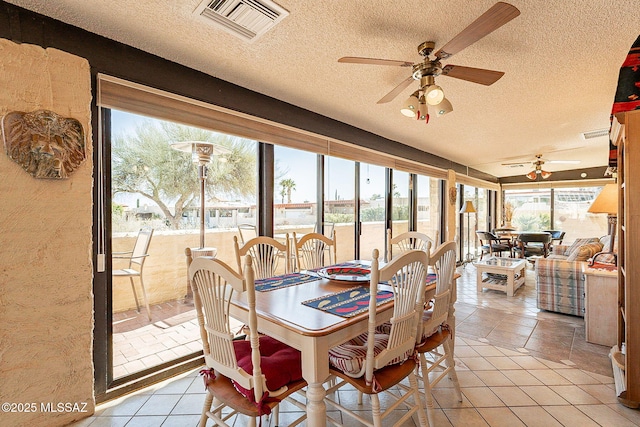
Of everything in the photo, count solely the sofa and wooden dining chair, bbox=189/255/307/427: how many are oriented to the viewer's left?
1

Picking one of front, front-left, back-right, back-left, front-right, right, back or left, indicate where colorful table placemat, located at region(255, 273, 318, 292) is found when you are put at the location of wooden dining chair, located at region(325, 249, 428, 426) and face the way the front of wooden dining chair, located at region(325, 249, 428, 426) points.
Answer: front

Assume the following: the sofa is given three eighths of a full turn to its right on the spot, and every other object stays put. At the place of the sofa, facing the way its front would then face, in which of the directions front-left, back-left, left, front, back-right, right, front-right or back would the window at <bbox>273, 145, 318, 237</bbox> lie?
back

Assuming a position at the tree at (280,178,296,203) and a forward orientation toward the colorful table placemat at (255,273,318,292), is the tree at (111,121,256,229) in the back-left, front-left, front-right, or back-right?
front-right

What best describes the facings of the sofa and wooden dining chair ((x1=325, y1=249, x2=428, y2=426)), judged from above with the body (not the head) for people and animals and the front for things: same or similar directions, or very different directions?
same or similar directions

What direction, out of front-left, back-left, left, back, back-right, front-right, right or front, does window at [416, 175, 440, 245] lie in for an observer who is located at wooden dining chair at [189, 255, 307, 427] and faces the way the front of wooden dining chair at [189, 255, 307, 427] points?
front

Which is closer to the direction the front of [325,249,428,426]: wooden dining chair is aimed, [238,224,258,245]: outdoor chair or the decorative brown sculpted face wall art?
the outdoor chair

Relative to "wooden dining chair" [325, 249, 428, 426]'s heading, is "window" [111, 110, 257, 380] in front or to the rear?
in front

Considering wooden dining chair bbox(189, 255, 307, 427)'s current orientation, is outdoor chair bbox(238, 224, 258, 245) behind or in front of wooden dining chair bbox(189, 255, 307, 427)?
in front

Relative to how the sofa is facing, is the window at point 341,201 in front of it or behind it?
in front

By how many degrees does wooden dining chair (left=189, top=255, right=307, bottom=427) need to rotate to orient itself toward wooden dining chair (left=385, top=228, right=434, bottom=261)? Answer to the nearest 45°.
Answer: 0° — it already faces it

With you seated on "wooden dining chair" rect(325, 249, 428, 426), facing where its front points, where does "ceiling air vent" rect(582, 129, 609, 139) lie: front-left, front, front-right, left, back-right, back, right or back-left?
right

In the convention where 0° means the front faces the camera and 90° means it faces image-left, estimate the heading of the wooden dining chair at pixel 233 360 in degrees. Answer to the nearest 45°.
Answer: approximately 225°

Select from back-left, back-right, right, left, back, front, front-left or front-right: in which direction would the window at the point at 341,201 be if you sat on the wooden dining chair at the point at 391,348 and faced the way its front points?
front-right

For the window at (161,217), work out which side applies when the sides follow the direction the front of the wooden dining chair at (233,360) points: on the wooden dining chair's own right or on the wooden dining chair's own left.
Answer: on the wooden dining chair's own left

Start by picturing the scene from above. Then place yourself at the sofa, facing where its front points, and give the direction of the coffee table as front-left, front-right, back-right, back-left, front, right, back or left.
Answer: front-right

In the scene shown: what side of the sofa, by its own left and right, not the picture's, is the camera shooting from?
left

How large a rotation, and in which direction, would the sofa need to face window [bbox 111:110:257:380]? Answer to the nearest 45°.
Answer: approximately 45° to its left
